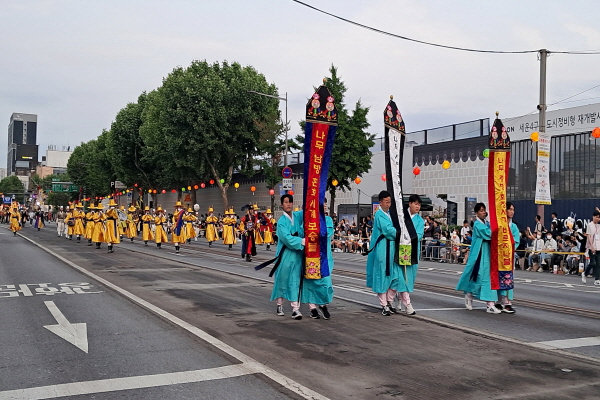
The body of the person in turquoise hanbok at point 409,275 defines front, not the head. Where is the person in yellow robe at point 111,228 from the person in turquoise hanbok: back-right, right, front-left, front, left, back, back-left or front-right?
back

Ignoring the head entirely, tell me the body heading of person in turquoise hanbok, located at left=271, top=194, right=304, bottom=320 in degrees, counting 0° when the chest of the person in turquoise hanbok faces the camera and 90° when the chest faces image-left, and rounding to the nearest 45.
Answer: approximately 315°

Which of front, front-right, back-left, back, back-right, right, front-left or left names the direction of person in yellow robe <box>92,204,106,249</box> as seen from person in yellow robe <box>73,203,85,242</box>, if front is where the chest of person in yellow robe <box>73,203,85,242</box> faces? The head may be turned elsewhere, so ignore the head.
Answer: front-right

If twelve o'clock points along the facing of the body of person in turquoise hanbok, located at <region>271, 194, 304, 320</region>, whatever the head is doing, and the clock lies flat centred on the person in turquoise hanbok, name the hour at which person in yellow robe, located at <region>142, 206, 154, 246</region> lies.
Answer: The person in yellow robe is roughly at 7 o'clock from the person in turquoise hanbok.

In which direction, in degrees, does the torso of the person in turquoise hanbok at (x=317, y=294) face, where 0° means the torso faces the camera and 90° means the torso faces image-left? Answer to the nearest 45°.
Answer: approximately 315°
